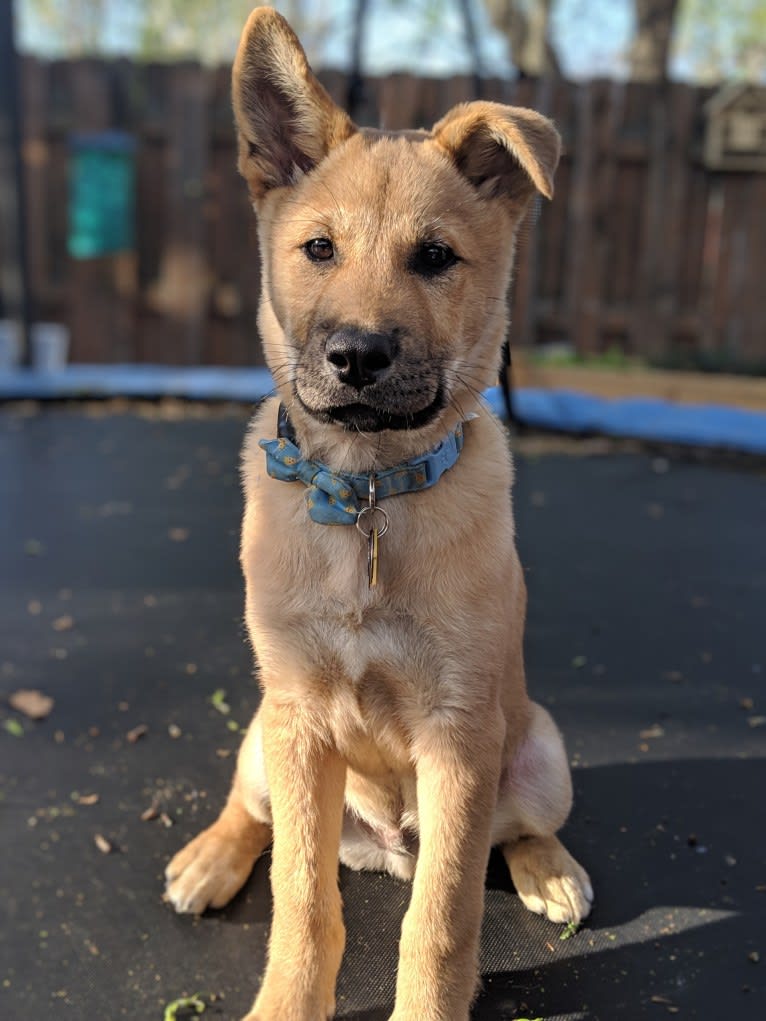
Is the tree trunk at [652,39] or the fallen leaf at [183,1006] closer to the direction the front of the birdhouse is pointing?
the fallen leaf

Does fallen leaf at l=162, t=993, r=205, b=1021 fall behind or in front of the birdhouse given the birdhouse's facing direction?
in front

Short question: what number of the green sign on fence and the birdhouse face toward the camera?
2

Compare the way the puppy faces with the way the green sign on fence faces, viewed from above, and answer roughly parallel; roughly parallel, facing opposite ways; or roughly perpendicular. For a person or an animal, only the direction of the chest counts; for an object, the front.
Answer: roughly parallel

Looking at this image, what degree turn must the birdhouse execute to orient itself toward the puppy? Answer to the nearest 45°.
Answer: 0° — it already faces it

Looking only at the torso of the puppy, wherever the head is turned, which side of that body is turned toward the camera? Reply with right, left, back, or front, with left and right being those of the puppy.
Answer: front

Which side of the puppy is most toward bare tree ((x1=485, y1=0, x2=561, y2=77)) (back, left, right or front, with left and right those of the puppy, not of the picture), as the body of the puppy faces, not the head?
back

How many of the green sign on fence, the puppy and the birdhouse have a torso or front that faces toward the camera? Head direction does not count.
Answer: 3

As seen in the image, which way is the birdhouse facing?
toward the camera

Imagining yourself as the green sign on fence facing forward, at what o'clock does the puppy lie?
The puppy is roughly at 12 o'clock from the green sign on fence.

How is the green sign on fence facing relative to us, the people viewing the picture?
facing the viewer

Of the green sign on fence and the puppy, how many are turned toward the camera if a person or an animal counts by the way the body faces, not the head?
2

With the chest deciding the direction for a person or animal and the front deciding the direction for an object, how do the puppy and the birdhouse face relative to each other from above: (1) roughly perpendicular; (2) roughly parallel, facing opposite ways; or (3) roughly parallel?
roughly parallel
